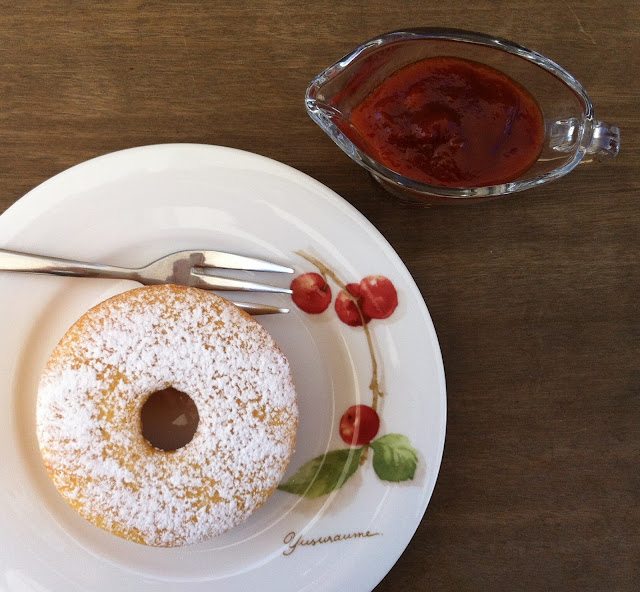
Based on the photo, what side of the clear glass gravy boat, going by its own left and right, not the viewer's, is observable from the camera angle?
left

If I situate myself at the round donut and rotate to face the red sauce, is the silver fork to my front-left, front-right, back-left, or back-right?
front-left
